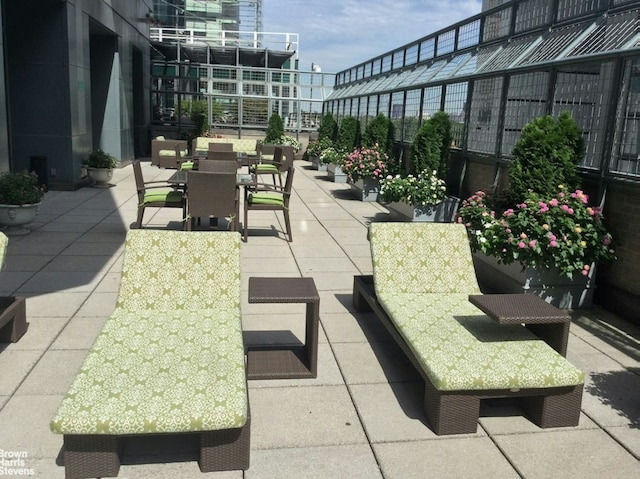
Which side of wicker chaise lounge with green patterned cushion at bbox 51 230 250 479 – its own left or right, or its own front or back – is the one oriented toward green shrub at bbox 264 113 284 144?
back

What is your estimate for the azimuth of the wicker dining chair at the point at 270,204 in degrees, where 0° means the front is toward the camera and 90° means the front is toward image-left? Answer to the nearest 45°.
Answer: approximately 90°

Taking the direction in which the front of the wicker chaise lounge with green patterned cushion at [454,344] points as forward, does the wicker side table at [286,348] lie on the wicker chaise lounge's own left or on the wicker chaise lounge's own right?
on the wicker chaise lounge's own right

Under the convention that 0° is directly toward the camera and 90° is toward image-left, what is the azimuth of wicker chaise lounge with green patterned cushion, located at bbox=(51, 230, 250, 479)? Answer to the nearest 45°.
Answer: approximately 0°

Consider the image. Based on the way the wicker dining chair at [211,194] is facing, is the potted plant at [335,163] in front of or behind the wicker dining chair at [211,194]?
in front

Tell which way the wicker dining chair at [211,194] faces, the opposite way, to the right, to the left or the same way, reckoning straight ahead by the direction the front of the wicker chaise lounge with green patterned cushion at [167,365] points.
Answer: the opposite way

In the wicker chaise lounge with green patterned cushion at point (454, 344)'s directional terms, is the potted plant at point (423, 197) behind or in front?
behind

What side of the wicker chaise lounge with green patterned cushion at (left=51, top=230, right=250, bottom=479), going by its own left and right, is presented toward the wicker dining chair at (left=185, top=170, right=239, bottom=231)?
back

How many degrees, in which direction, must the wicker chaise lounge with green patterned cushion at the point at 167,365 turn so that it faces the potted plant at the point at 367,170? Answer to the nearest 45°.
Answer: approximately 135° to its left

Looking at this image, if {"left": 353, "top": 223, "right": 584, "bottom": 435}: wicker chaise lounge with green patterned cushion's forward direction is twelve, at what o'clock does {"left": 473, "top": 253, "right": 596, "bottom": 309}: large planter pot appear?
The large planter pot is roughly at 8 o'clock from the wicker chaise lounge with green patterned cushion.

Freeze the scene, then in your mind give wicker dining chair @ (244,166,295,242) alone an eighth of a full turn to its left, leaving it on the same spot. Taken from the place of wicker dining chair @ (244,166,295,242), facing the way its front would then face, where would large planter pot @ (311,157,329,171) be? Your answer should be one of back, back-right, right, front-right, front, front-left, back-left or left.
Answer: back-right

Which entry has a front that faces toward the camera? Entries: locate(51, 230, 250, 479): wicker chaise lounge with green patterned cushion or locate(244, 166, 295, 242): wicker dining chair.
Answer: the wicker chaise lounge with green patterned cushion

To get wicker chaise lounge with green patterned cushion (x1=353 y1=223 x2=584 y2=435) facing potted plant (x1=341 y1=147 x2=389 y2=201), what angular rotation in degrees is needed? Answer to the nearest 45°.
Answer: approximately 135° to its left

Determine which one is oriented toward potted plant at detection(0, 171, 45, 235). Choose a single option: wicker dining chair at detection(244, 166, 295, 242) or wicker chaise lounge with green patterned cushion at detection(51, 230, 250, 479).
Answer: the wicker dining chair

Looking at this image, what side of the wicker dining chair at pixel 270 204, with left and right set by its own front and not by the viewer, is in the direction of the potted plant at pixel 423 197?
back

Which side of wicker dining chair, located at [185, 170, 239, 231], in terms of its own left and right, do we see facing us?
back

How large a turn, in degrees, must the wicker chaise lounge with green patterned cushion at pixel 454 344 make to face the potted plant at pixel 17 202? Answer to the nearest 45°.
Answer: approximately 180°

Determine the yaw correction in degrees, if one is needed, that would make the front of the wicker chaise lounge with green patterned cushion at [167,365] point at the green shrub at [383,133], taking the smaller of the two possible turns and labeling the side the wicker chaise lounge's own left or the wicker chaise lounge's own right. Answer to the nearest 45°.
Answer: approximately 135° to the wicker chaise lounge's own left

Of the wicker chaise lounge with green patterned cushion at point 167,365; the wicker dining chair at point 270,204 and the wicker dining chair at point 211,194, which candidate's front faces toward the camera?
the wicker chaise lounge with green patterned cushion

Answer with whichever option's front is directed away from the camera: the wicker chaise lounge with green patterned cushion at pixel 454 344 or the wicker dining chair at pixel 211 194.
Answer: the wicker dining chair

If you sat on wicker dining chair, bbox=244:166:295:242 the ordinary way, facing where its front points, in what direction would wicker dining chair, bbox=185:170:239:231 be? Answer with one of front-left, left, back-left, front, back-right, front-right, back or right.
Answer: front-left

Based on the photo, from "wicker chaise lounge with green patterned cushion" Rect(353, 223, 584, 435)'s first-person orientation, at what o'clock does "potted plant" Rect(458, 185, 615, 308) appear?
The potted plant is roughly at 8 o'clock from the wicker chaise lounge with green patterned cushion.
